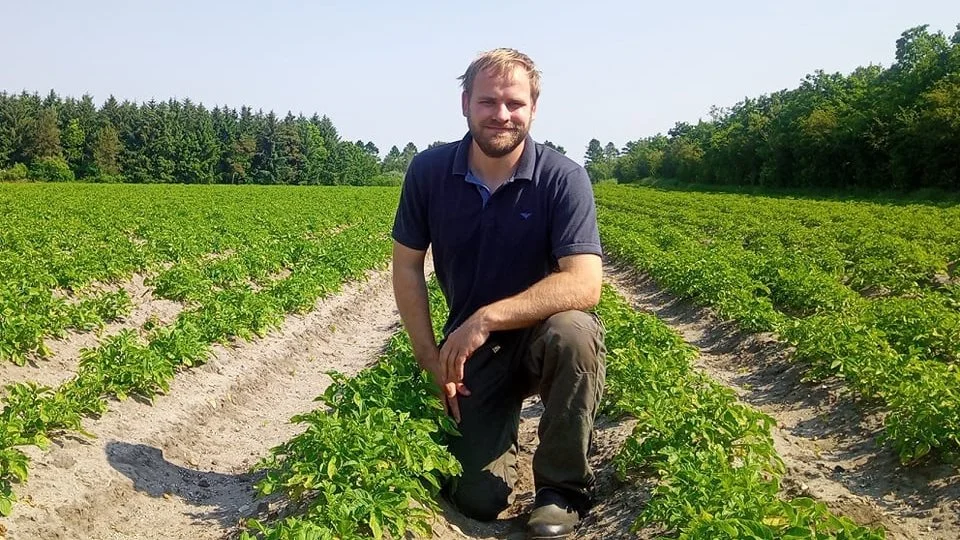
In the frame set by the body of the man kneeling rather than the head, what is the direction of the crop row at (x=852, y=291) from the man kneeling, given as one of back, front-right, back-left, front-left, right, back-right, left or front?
back-left

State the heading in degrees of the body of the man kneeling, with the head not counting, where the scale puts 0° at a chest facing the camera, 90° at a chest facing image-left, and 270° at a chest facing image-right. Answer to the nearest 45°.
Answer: approximately 0°

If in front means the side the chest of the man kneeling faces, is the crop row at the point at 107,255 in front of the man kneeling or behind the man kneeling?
behind

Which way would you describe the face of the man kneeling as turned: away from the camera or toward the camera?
toward the camera

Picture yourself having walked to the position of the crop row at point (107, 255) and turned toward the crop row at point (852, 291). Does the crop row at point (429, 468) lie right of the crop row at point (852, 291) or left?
right
